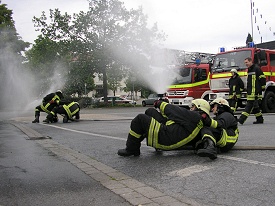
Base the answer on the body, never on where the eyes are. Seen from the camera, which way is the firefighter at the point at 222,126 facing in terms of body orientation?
to the viewer's left

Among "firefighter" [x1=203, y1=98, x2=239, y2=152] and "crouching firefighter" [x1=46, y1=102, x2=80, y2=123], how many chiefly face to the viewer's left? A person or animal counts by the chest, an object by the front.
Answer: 2

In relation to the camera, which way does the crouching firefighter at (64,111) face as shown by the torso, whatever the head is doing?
to the viewer's left

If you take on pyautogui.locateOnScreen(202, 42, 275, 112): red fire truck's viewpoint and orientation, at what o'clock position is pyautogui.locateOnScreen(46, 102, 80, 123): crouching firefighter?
The crouching firefighter is roughly at 1 o'clock from the red fire truck.

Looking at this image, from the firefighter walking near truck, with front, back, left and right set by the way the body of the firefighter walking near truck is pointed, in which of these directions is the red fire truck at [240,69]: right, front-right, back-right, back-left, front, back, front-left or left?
back-right

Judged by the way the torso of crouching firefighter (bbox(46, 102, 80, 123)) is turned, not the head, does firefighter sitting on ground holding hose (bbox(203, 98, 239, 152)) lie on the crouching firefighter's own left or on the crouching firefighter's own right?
on the crouching firefighter's own left

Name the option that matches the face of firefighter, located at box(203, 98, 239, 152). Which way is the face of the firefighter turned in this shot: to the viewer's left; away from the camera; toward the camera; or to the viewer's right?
to the viewer's left

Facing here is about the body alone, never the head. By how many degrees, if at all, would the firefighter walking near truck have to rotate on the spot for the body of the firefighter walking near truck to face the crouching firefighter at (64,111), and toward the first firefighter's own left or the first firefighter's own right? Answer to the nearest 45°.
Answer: approximately 45° to the first firefighter's own right

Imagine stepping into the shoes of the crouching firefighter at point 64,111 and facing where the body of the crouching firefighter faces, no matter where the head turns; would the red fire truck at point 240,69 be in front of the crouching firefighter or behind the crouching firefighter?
behind

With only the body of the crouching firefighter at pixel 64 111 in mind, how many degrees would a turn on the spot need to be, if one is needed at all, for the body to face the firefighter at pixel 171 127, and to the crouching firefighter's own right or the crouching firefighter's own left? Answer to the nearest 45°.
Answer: approximately 90° to the crouching firefighter's own left
